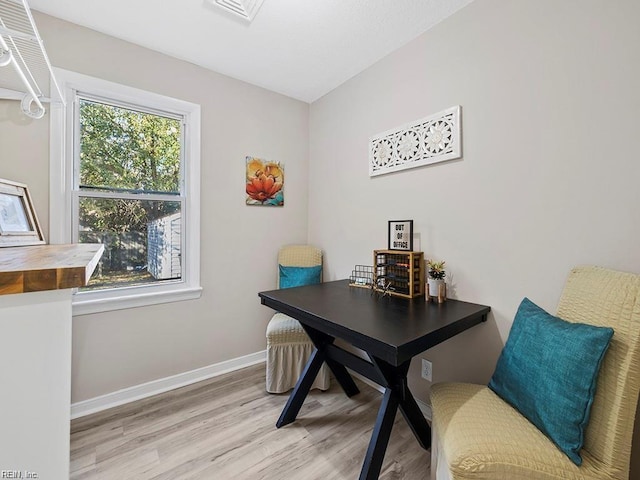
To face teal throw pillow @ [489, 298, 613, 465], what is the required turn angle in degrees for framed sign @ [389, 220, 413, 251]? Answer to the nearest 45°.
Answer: approximately 90° to its left

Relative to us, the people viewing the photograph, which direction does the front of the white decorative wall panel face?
facing the viewer and to the left of the viewer

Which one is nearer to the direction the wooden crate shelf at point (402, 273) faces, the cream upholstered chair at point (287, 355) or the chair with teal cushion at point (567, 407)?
the cream upholstered chair

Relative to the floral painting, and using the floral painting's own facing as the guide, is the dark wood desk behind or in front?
in front

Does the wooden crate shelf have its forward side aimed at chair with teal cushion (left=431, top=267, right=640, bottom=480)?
no

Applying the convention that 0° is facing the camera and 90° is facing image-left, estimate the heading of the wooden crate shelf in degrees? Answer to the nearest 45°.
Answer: approximately 45°

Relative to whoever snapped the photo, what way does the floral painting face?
facing the viewer and to the right of the viewer

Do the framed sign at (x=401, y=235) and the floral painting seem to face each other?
no

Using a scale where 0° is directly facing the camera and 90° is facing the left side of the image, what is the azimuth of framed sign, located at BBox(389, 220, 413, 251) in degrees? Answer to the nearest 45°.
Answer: approximately 45°

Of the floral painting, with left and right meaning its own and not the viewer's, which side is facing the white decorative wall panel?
front

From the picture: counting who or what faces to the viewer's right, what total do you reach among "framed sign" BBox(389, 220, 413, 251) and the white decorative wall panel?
0

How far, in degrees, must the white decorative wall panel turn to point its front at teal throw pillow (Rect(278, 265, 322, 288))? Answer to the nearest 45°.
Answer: approximately 45° to its right

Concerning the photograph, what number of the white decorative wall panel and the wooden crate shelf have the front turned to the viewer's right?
0

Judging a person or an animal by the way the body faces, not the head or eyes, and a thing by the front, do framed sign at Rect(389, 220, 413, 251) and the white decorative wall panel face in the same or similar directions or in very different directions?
same or similar directions

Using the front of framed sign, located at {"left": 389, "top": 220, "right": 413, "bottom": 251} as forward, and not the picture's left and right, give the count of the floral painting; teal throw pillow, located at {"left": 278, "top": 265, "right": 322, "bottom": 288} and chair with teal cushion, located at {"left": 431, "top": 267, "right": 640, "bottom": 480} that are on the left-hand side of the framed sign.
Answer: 1
